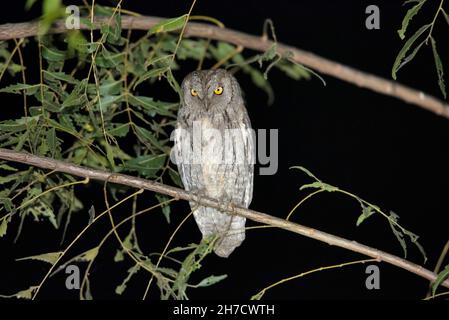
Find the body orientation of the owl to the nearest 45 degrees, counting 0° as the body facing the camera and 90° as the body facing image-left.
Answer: approximately 0°

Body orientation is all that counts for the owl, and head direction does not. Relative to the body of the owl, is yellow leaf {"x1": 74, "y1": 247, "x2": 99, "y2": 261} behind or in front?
in front
